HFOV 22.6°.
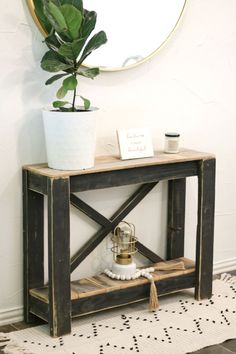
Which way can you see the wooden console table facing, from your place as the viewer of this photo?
facing the viewer and to the right of the viewer
